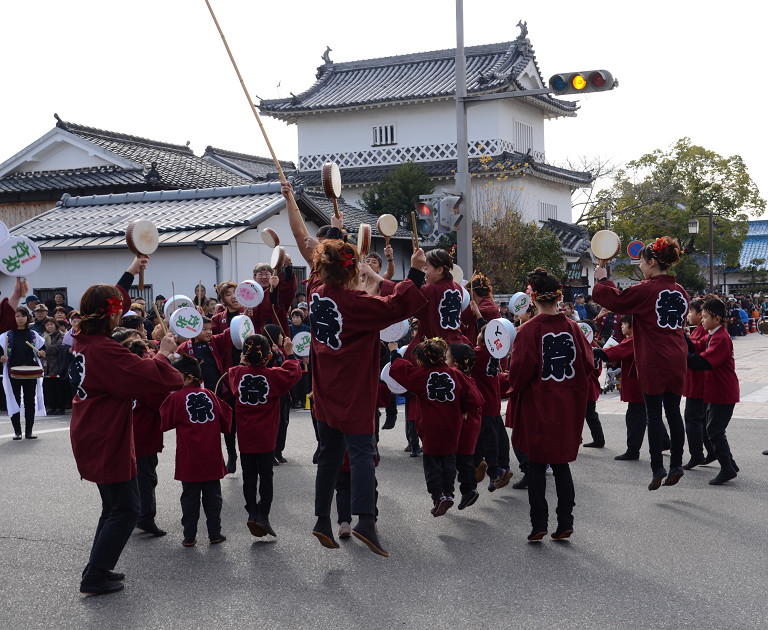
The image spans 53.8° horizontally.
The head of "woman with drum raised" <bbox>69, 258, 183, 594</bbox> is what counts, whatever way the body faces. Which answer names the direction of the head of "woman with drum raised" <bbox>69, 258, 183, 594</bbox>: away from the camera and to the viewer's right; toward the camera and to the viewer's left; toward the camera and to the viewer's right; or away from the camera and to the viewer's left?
away from the camera and to the viewer's right

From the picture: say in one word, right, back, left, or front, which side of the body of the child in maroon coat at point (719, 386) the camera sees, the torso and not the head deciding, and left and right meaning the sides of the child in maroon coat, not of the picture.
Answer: left

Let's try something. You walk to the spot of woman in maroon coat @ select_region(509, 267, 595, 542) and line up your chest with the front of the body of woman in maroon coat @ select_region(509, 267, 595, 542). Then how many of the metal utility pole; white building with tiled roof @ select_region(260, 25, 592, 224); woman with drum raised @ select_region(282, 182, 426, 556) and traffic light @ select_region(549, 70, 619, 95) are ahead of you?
3

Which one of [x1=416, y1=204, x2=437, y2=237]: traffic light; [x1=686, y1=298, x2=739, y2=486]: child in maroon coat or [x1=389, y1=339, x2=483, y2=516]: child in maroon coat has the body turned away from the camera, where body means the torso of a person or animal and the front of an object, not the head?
[x1=389, y1=339, x2=483, y2=516]: child in maroon coat

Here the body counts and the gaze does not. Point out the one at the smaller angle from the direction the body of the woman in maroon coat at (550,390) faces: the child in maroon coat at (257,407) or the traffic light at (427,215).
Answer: the traffic light

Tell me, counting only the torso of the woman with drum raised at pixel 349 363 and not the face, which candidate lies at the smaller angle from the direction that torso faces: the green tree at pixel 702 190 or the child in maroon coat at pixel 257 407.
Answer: the green tree

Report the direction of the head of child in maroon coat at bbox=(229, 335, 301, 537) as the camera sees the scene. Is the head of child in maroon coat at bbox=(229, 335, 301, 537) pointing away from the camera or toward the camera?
away from the camera

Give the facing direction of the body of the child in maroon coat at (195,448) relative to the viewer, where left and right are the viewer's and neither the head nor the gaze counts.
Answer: facing away from the viewer

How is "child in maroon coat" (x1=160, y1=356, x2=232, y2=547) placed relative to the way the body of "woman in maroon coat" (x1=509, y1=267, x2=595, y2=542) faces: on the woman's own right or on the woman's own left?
on the woman's own left

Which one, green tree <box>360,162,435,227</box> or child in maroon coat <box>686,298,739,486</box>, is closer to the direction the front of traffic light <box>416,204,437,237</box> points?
the child in maroon coat

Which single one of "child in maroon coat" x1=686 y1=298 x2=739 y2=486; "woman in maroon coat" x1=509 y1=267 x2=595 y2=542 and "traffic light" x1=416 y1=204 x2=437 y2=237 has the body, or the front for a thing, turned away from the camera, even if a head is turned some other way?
"woman in maroon coat" x1=509 y1=267 x2=595 y2=542

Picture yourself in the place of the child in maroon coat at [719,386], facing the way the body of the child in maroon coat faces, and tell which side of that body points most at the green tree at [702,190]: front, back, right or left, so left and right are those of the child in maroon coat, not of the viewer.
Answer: right

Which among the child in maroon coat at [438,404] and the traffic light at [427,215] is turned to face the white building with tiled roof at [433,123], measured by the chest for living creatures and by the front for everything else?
the child in maroon coat

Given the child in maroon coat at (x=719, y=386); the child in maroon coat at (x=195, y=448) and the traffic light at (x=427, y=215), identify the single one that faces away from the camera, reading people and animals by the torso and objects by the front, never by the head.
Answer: the child in maroon coat at (x=195, y=448)
